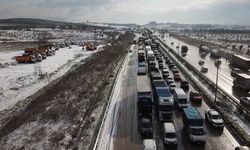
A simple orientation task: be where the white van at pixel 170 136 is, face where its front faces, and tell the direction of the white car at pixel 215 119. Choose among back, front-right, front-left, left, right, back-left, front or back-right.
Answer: back-left

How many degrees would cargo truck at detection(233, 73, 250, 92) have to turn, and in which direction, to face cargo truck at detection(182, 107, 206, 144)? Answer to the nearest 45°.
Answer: approximately 135° to its left

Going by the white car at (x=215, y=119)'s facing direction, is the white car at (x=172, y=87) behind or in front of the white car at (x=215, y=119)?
behind

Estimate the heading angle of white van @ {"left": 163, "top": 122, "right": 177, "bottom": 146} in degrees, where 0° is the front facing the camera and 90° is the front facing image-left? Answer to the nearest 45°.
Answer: approximately 0°

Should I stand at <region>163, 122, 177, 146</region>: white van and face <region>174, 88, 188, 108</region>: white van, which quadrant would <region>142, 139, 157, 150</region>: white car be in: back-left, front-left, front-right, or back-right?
back-left

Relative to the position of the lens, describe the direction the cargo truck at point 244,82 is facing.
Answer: facing away from the viewer and to the left of the viewer

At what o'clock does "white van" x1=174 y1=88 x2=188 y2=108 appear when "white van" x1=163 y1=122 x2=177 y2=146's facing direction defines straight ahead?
"white van" x1=174 y1=88 x2=188 y2=108 is roughly at 6 o'clock from "white van" x1=163 y1=122 x2=177 y2=146.

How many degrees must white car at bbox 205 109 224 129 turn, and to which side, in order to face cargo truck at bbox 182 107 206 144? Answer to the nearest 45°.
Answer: approximately 45° to its right

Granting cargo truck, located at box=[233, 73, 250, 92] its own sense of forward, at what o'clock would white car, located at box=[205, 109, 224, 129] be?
The white car is roughly at 8 o'clock from the cargo truck.

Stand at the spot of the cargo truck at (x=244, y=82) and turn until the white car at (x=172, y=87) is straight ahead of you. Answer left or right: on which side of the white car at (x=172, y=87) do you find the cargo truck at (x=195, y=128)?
left

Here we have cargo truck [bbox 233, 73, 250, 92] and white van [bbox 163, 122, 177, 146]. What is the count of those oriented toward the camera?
1

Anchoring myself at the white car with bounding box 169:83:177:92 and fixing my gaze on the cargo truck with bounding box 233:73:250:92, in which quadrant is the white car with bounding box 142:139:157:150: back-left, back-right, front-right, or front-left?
back-right
